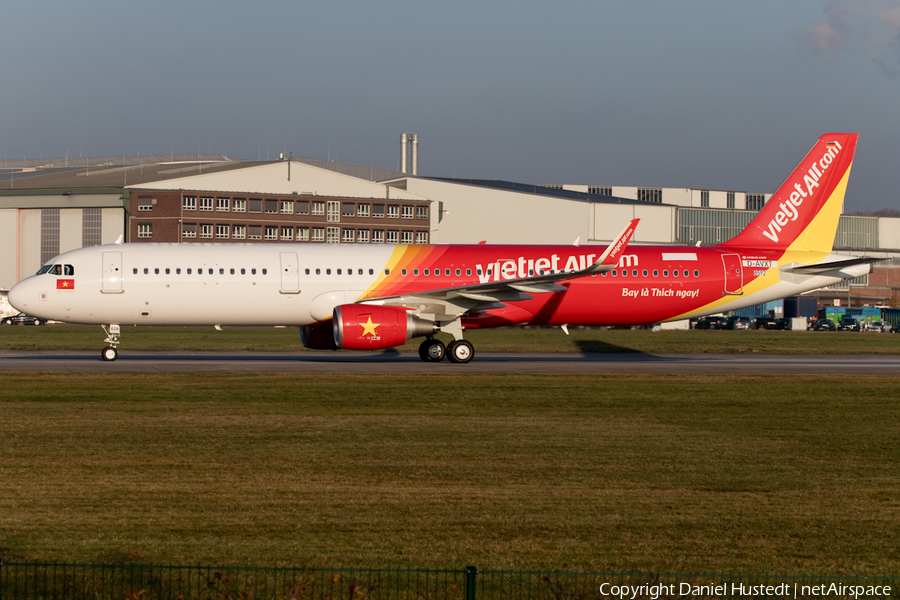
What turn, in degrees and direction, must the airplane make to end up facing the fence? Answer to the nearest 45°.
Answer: approximately 90° to its left

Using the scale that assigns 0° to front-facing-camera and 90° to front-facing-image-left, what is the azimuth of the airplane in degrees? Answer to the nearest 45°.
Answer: approximately 90°
